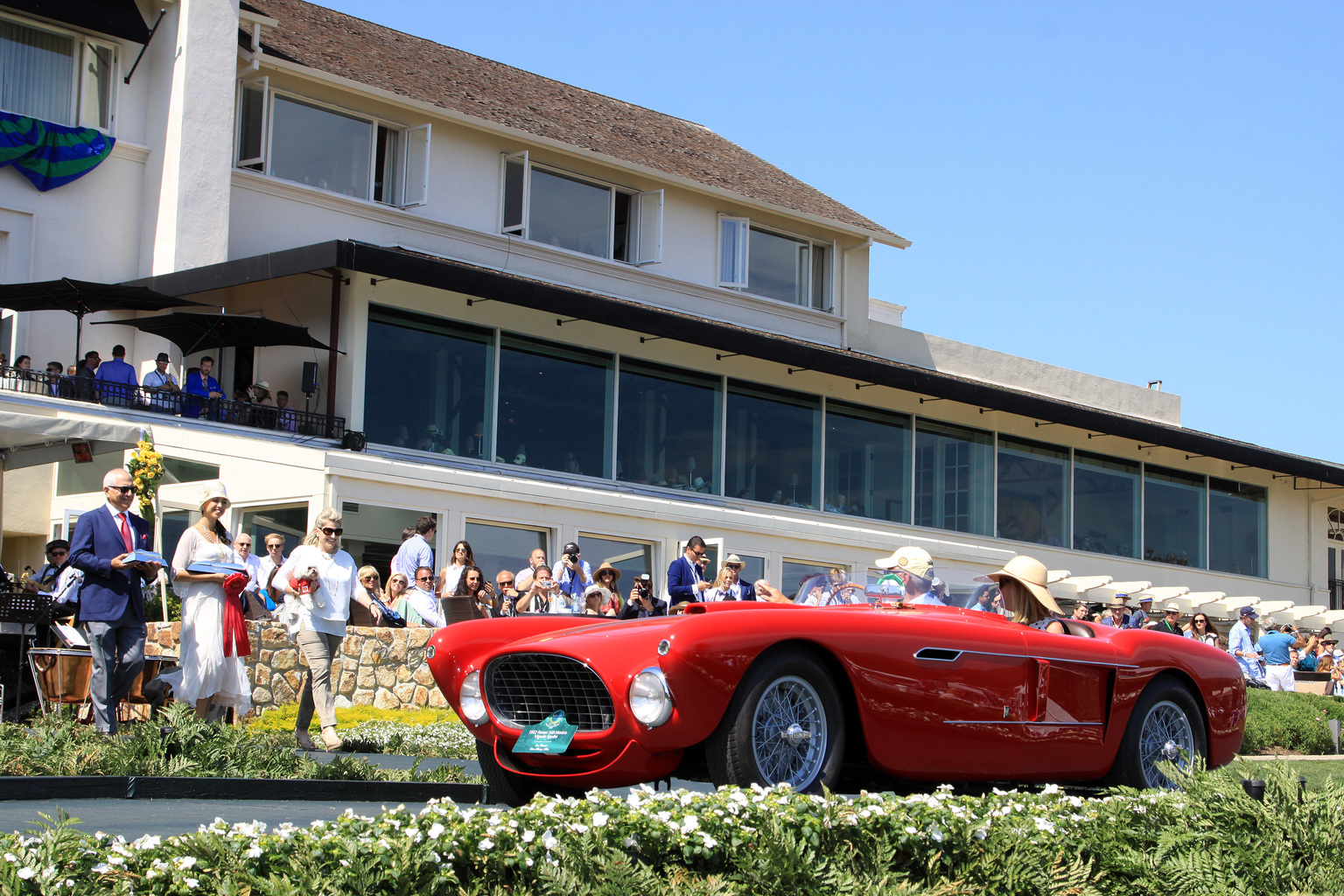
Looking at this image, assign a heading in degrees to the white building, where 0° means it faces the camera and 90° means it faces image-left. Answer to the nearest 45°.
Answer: approximately 315°

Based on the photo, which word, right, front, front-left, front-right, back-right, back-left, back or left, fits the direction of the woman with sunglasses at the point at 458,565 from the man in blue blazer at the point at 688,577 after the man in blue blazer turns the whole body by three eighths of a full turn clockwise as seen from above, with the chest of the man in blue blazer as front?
front

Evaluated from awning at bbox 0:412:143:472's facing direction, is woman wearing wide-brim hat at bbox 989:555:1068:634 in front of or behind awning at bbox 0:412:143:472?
in front

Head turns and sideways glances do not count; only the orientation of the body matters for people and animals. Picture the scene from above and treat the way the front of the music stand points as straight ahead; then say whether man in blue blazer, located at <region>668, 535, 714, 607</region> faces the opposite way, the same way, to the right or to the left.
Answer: the opposite way

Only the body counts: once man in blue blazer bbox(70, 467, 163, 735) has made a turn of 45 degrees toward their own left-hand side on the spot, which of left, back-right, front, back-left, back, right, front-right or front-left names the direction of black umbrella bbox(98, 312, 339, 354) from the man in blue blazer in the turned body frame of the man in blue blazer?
left

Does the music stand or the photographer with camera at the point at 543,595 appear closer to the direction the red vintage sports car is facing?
the music stand

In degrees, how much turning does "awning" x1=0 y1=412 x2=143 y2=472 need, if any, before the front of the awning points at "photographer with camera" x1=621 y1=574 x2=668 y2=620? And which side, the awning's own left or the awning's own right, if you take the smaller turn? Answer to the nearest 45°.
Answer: approximately 45° to the awning's own left

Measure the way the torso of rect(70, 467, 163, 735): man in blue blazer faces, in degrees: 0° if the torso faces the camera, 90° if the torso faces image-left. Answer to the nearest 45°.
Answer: approximately 315°
